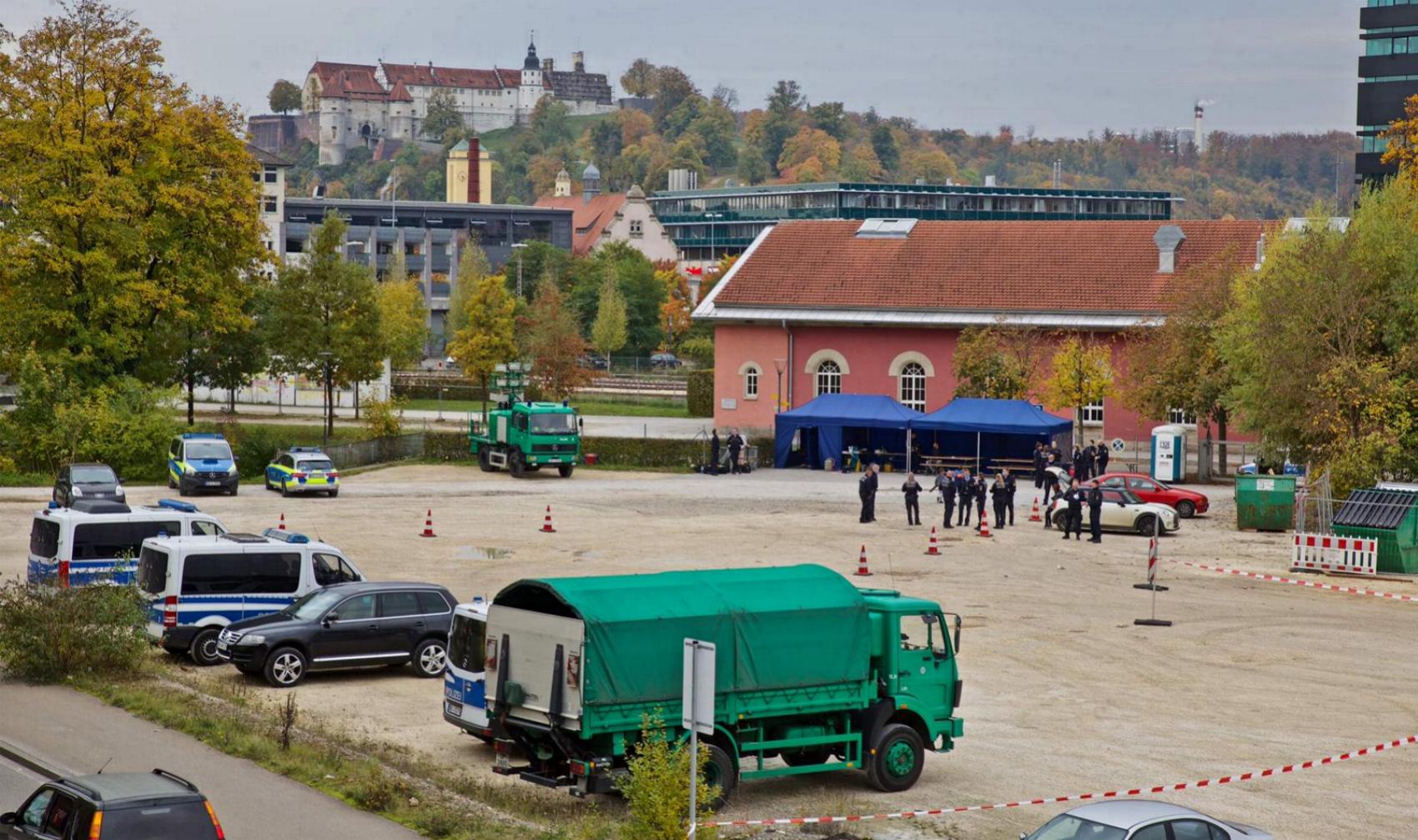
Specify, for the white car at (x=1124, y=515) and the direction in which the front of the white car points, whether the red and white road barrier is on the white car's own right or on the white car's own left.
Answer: on the white car's own right

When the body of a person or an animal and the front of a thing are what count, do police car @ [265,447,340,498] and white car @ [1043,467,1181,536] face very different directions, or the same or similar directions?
very different directions

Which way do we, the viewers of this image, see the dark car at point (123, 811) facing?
facing away from the viewer and to the left of the viewer

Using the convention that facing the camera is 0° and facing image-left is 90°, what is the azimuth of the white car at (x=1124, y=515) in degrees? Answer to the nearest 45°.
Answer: approximately 270°

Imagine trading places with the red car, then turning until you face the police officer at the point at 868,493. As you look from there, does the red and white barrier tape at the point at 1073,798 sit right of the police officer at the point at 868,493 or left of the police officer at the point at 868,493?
left

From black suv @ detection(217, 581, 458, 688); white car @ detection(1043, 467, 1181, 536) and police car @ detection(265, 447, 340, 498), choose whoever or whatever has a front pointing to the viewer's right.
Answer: the white car

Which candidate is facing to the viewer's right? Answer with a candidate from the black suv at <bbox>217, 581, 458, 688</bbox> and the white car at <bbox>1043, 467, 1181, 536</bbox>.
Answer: the white car

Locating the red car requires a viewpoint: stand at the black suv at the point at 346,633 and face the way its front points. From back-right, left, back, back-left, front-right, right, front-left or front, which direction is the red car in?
back

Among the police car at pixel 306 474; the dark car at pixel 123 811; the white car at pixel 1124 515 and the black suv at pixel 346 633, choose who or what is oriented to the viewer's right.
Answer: the white car

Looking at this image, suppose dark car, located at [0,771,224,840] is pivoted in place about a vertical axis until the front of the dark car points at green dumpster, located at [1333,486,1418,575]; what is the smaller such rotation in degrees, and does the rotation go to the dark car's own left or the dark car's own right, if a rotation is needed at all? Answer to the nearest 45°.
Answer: approximately 90° to the dark car's own right

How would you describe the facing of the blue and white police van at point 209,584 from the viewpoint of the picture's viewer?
facing away from the viewer and to the right of the viewer

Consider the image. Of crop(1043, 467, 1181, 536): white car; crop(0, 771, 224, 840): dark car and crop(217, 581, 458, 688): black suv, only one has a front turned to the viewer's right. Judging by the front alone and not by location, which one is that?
the white car

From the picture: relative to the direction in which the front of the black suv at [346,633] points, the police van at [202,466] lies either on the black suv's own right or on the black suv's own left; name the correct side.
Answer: on the black suv's own right
